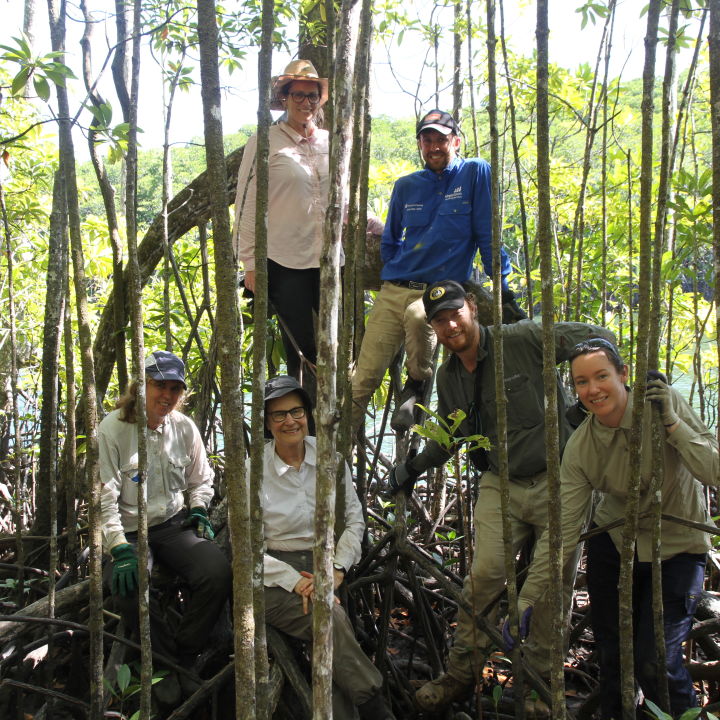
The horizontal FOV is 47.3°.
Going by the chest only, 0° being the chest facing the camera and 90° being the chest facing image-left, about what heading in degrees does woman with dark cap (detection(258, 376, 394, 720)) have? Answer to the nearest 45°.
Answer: approximately 0°

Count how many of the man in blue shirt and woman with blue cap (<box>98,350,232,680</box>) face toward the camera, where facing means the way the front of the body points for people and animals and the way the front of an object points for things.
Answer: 2

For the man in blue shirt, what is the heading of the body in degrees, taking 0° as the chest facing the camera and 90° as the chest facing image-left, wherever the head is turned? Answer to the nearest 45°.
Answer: approximately 0°

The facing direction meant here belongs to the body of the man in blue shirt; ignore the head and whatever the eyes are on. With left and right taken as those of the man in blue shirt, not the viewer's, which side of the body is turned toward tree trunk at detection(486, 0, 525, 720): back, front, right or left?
front

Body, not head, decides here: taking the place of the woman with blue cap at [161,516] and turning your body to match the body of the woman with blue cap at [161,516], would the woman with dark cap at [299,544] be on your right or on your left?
on your left

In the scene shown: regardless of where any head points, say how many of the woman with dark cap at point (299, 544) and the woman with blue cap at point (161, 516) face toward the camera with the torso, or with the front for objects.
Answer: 2
